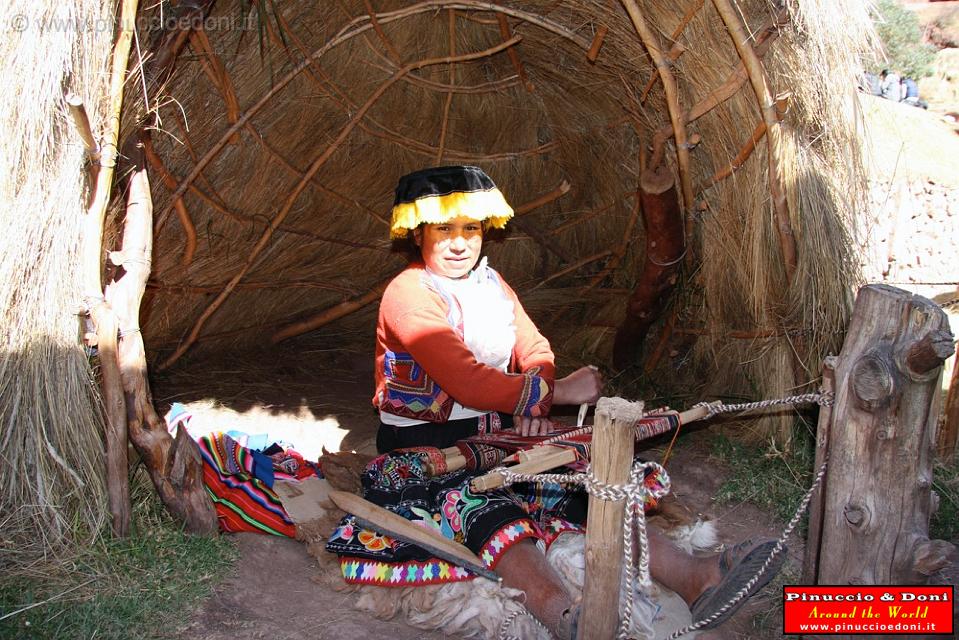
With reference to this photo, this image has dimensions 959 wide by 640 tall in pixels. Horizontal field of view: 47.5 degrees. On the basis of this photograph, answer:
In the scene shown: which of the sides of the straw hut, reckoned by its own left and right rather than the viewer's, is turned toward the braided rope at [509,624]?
front

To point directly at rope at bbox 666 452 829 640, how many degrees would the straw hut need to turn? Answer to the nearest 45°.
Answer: approximately 45° to its left

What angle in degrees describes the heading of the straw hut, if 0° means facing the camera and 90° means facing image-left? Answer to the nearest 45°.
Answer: approximately 0°

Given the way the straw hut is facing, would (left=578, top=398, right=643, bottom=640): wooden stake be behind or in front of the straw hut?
in front

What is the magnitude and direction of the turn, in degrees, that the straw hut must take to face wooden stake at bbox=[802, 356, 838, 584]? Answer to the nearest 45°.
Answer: approximately 45° to its left

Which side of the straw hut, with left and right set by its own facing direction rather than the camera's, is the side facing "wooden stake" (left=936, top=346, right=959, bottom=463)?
left
